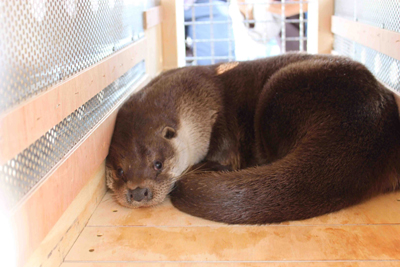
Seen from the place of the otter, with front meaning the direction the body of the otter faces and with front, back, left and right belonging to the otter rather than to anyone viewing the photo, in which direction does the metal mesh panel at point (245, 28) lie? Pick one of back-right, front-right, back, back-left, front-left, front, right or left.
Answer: back-right

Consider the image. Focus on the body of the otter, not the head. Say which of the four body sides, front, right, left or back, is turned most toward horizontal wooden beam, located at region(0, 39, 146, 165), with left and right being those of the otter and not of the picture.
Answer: front

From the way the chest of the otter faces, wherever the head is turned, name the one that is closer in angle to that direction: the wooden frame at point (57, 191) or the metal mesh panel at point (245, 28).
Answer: the wooden frame

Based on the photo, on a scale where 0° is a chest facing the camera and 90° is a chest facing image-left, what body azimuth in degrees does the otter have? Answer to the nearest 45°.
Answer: approximately 45°

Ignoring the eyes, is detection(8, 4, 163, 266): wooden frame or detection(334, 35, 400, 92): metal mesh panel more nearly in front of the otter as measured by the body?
the wooden frame

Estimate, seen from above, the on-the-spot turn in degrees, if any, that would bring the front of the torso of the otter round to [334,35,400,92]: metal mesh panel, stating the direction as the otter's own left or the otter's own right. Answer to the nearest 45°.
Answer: approximately 180°

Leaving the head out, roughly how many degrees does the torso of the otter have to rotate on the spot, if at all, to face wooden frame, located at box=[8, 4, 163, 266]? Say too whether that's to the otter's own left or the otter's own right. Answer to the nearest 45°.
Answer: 0° — it already faces it

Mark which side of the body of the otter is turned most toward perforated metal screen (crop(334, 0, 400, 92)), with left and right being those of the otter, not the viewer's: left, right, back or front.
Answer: back

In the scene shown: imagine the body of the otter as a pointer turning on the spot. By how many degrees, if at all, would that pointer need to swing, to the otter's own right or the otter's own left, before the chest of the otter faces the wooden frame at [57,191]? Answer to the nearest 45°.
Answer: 0° — it already faces it
